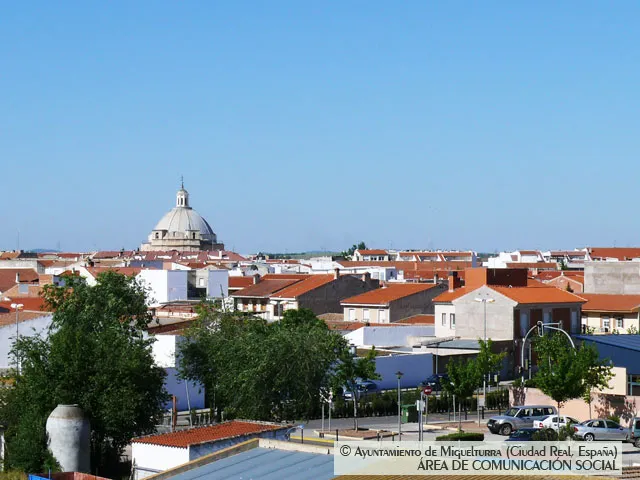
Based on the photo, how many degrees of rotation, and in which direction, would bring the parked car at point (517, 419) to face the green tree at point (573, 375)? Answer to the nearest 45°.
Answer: approximately 180°

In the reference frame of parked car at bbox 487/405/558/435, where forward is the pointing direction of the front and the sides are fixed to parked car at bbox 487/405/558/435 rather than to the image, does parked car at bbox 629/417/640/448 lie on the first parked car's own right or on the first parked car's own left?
on the first parked car's own left

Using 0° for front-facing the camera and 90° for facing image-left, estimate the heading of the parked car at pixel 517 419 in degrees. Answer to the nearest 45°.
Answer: approximately 45°

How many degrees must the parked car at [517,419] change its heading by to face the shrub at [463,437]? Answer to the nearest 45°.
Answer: approximately 45° to its left
